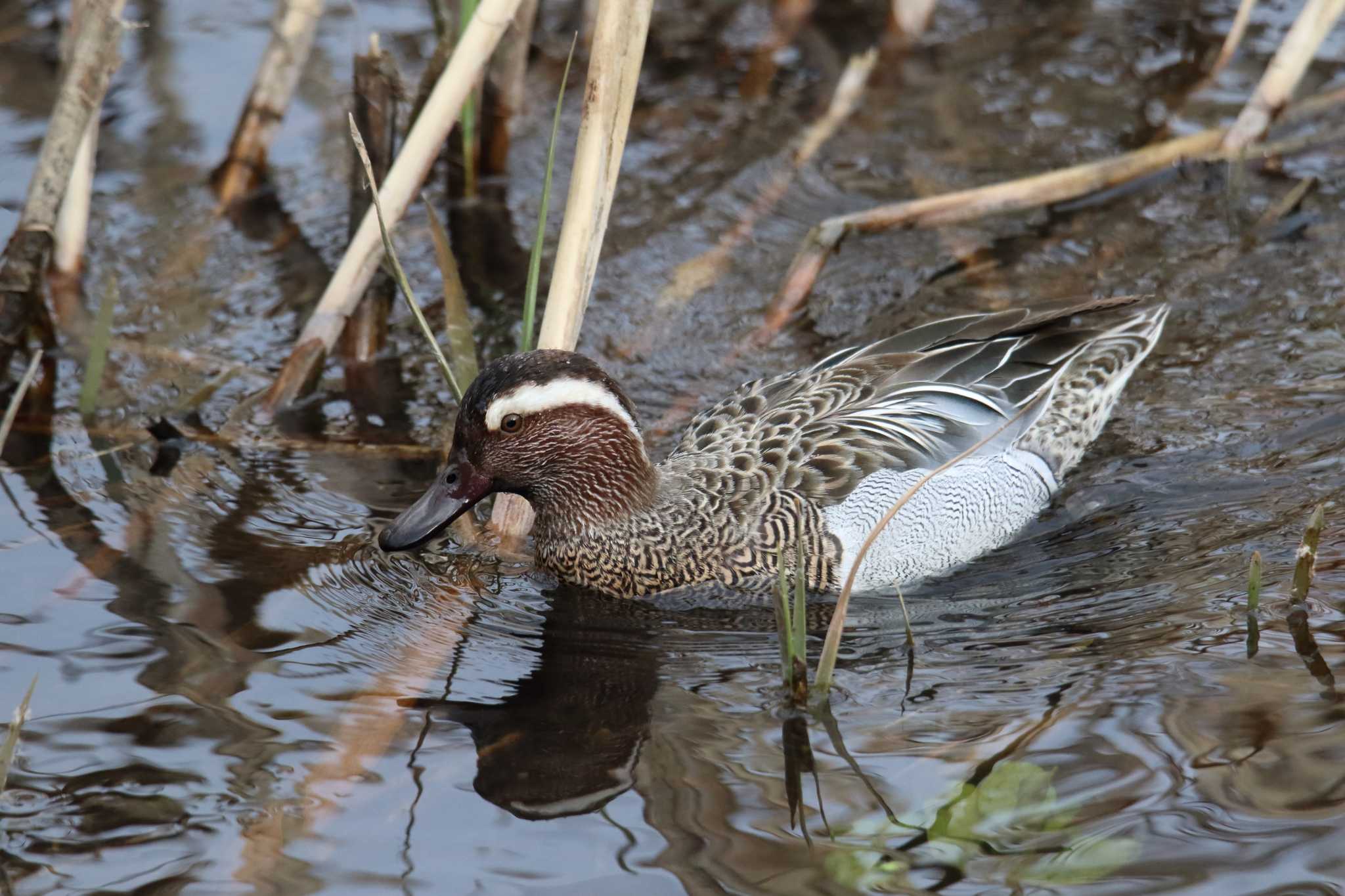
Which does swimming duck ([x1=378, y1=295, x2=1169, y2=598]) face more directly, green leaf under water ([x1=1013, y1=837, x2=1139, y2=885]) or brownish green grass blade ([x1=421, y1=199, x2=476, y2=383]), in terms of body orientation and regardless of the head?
the brownish green grass blade

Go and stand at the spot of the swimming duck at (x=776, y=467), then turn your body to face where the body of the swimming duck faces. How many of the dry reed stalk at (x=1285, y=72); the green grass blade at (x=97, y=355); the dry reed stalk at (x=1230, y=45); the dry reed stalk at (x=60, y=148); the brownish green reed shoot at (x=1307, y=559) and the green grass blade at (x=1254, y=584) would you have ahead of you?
2

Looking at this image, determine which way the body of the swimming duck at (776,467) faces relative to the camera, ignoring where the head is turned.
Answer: to the viewer's left

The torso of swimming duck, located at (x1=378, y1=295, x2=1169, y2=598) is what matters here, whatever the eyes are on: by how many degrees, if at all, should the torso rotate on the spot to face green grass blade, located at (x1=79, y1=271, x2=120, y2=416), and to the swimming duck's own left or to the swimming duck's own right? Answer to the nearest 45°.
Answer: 0° — it already faces it

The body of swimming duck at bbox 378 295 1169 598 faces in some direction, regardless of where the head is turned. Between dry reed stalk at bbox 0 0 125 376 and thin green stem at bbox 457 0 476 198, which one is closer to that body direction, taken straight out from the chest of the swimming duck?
the dry reed stalk

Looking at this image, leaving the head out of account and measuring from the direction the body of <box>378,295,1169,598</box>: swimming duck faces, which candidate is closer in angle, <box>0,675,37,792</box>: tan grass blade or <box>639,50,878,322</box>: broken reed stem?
the tan grass blade

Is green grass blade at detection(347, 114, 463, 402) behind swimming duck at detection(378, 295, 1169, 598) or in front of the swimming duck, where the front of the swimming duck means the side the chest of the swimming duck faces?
in front

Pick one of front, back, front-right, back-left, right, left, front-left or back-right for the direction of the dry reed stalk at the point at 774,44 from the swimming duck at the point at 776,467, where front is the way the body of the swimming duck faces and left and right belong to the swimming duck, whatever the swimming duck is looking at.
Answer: right

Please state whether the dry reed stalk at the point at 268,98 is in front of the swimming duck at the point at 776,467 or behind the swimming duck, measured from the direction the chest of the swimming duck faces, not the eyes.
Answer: in front

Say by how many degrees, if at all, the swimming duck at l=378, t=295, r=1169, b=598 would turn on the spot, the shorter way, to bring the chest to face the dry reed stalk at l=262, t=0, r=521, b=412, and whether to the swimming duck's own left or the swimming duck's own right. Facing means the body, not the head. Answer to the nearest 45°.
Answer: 0° — it already faces it

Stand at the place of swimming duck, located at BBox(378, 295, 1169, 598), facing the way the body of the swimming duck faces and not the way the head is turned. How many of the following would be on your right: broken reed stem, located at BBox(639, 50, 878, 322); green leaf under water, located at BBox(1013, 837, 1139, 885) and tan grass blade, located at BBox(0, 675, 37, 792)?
1

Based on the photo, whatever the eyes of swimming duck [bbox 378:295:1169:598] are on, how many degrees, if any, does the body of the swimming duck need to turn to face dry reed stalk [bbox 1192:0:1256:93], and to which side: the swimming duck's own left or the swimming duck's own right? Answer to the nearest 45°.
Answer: approximately 135° to the swimming duck's own right
